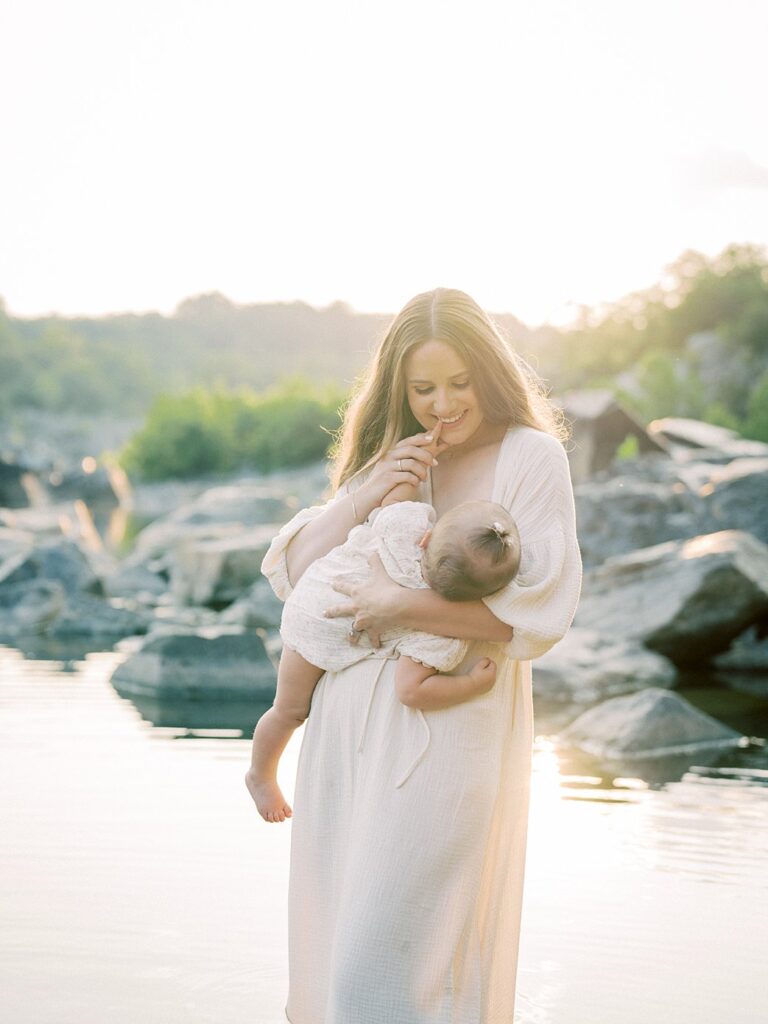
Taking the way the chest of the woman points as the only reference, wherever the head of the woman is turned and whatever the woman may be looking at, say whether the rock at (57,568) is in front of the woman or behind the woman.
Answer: behind

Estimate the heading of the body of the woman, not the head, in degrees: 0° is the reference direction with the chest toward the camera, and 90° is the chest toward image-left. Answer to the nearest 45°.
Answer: approximately 0°

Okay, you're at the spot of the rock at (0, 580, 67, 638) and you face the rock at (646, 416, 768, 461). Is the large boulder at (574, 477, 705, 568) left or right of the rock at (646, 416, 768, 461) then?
right

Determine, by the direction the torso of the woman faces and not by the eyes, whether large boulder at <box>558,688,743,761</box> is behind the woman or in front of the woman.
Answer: behind

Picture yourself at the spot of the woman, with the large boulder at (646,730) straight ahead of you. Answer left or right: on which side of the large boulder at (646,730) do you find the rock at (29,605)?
left

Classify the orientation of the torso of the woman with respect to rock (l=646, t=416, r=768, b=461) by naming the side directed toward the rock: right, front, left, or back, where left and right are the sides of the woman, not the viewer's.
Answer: back

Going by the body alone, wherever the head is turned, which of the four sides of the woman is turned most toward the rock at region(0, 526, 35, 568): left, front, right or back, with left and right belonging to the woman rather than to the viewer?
back

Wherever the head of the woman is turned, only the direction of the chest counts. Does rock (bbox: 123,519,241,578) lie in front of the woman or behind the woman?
behind

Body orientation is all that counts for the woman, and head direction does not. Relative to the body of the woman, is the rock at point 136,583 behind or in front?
behind

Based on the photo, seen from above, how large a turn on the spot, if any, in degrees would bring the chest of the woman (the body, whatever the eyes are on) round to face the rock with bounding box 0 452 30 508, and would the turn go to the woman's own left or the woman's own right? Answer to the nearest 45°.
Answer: approximately 180°

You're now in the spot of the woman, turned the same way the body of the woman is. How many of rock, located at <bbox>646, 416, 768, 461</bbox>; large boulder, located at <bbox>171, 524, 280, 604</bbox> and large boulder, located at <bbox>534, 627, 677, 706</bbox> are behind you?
3

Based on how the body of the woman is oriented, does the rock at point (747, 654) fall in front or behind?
behind

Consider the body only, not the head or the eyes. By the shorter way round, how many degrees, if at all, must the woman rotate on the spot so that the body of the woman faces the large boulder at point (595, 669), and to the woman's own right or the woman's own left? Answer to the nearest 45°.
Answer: approximately 180°
